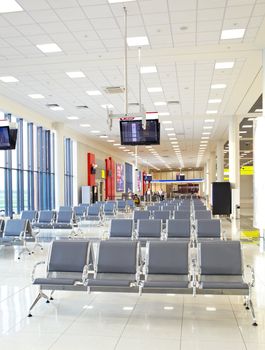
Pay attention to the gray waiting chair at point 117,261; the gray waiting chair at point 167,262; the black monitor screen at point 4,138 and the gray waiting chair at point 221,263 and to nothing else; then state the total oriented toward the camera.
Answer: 4

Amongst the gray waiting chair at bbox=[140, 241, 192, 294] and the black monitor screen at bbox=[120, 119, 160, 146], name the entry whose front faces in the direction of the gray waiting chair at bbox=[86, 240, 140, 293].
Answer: the black monitor screen

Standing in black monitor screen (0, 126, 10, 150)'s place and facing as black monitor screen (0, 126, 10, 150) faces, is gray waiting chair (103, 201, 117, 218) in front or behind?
behind

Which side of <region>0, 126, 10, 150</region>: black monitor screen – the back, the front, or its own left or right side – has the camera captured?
front

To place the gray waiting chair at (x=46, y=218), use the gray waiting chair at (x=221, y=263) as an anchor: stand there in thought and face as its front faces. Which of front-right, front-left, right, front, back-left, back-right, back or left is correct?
back-right

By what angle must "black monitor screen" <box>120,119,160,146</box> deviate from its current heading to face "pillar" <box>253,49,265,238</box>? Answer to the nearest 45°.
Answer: approximately 90° to its left

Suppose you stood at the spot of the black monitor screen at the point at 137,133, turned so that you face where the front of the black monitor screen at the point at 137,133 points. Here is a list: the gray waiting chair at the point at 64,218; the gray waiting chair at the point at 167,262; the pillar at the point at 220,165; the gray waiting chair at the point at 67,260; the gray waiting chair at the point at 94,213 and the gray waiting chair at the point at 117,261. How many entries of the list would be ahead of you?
3

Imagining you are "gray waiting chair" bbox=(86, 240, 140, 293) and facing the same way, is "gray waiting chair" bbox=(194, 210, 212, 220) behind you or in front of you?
behind

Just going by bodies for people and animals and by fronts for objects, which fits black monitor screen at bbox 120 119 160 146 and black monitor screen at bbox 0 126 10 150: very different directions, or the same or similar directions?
same or similar directions

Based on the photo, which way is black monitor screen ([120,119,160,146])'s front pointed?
toward the camera

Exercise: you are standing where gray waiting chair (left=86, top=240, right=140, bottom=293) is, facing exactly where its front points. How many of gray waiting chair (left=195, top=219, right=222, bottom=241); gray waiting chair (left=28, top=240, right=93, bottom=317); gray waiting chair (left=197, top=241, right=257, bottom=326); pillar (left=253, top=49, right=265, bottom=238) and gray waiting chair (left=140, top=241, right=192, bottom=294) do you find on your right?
1

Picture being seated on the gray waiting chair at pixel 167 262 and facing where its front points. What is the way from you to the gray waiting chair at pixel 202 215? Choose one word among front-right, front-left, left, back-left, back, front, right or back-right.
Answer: back

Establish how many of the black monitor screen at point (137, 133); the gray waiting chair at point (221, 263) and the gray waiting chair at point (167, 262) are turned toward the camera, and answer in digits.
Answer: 3

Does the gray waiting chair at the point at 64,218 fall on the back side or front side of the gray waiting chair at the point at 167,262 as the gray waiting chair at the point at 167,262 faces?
on the back side

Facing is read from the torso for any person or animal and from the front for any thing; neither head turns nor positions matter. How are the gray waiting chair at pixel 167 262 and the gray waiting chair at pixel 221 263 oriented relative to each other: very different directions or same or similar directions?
same or similar directions

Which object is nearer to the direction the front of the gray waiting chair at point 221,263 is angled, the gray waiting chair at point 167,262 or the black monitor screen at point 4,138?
the gray waiting chair
